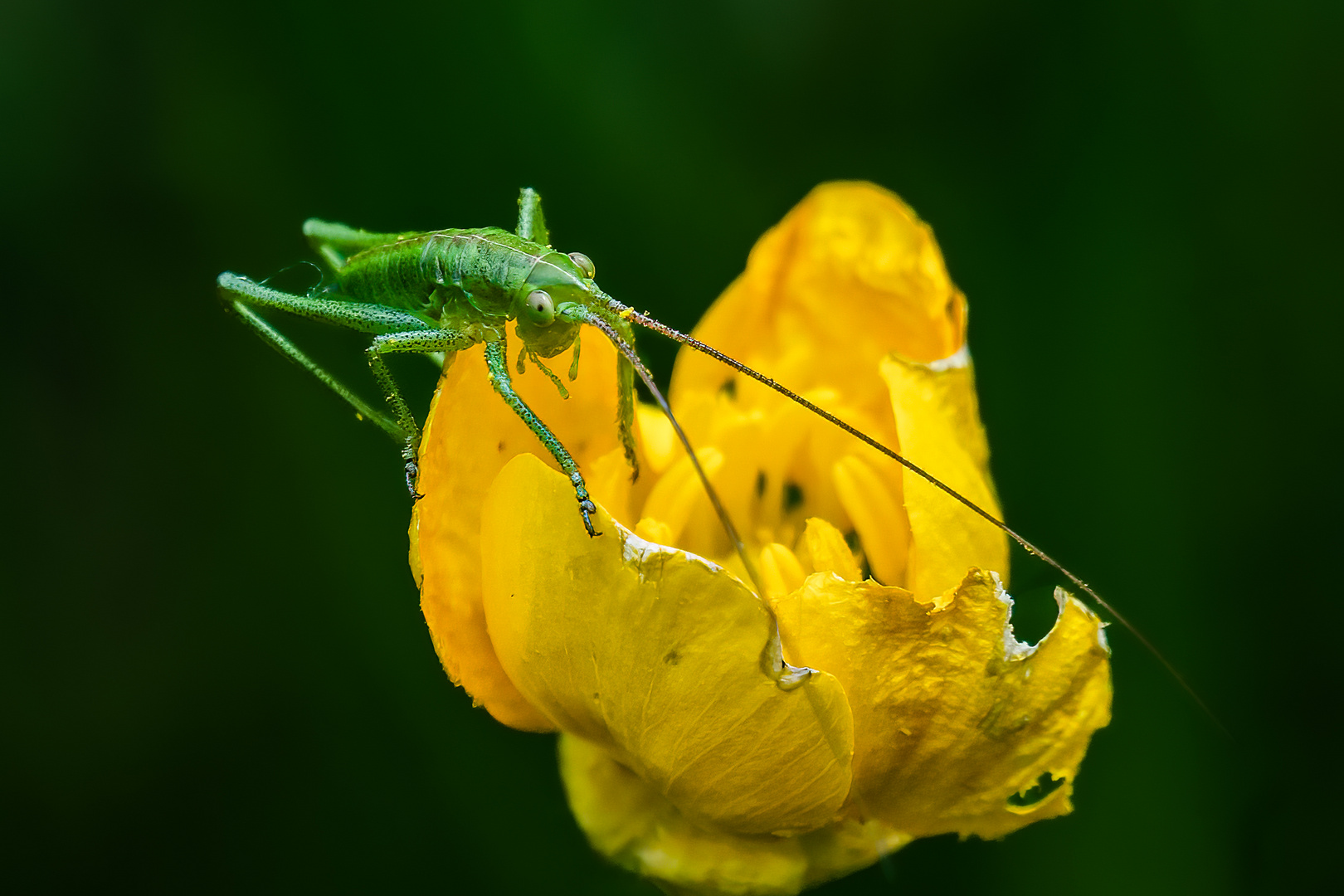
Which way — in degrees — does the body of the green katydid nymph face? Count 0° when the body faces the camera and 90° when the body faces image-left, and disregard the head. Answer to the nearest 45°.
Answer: approximately 315°
